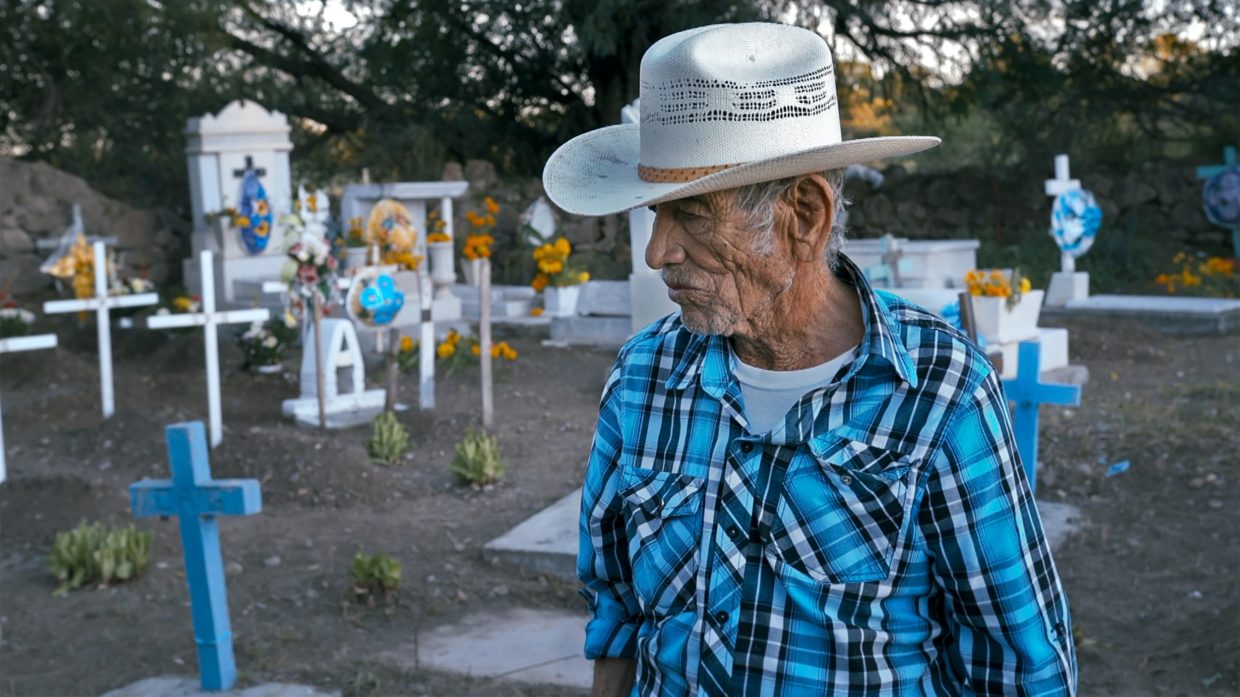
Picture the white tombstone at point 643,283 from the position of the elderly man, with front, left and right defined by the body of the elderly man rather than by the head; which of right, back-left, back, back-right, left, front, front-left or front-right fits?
back-right

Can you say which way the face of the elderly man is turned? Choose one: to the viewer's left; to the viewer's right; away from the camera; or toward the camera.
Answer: to the viewer's left

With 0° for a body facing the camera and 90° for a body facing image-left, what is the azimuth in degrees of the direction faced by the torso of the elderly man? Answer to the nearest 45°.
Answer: approximately 45°

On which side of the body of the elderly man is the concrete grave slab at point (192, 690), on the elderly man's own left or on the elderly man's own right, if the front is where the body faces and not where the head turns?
on the elderly man's own right

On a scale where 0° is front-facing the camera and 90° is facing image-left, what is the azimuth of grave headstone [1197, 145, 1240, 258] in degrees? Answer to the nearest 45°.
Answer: approximately 0°

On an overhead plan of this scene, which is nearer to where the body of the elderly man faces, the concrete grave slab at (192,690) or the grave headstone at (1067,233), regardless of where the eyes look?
the concrete grave slab

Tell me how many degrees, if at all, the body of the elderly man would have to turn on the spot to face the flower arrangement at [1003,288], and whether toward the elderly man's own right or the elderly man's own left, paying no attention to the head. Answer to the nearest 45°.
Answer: approximately 135° to the elderly man's own right

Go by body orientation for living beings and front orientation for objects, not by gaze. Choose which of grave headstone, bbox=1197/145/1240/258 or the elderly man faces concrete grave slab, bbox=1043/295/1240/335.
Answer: the grave headstone

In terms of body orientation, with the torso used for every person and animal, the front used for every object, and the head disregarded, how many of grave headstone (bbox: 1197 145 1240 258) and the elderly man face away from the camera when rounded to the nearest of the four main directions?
0

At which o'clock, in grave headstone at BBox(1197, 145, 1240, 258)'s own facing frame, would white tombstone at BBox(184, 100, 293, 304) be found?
The white tombstone is roughly at 2 o'clock from the grave headstone.

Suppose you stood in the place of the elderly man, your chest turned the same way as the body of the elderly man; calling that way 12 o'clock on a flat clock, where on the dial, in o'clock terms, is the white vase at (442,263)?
The white vase is roughly at 4 o'clock from the elderly man.

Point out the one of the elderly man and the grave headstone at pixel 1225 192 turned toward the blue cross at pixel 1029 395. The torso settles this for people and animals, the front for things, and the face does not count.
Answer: the grave headstone
